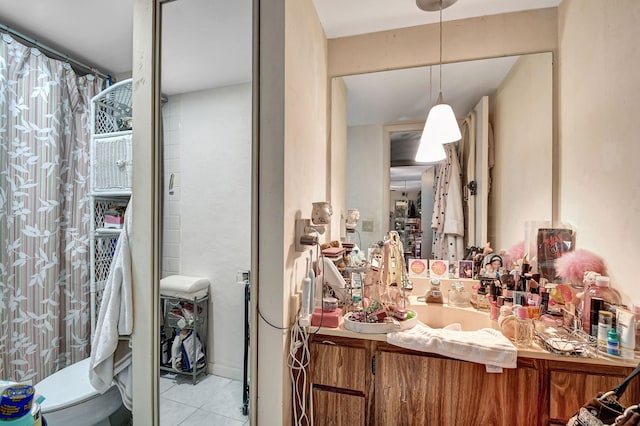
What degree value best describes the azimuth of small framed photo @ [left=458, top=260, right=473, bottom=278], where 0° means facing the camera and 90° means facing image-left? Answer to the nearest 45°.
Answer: approximately 0°

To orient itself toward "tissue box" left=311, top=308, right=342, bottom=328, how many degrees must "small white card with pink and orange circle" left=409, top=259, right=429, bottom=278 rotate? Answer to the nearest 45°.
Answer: approximately 45° to its right

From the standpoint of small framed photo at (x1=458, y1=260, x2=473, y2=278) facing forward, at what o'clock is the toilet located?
The toilet is roughly at 2 o'clock from the small framed photo.

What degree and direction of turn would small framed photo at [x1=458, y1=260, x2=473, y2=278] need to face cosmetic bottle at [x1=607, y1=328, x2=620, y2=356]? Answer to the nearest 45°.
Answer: approximately 45° to its left

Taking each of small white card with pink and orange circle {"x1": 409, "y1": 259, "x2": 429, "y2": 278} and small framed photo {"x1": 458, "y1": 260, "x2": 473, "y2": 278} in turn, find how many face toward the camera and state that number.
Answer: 2

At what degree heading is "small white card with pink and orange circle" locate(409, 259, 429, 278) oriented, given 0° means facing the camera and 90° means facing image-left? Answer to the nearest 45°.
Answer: approximately 0°
